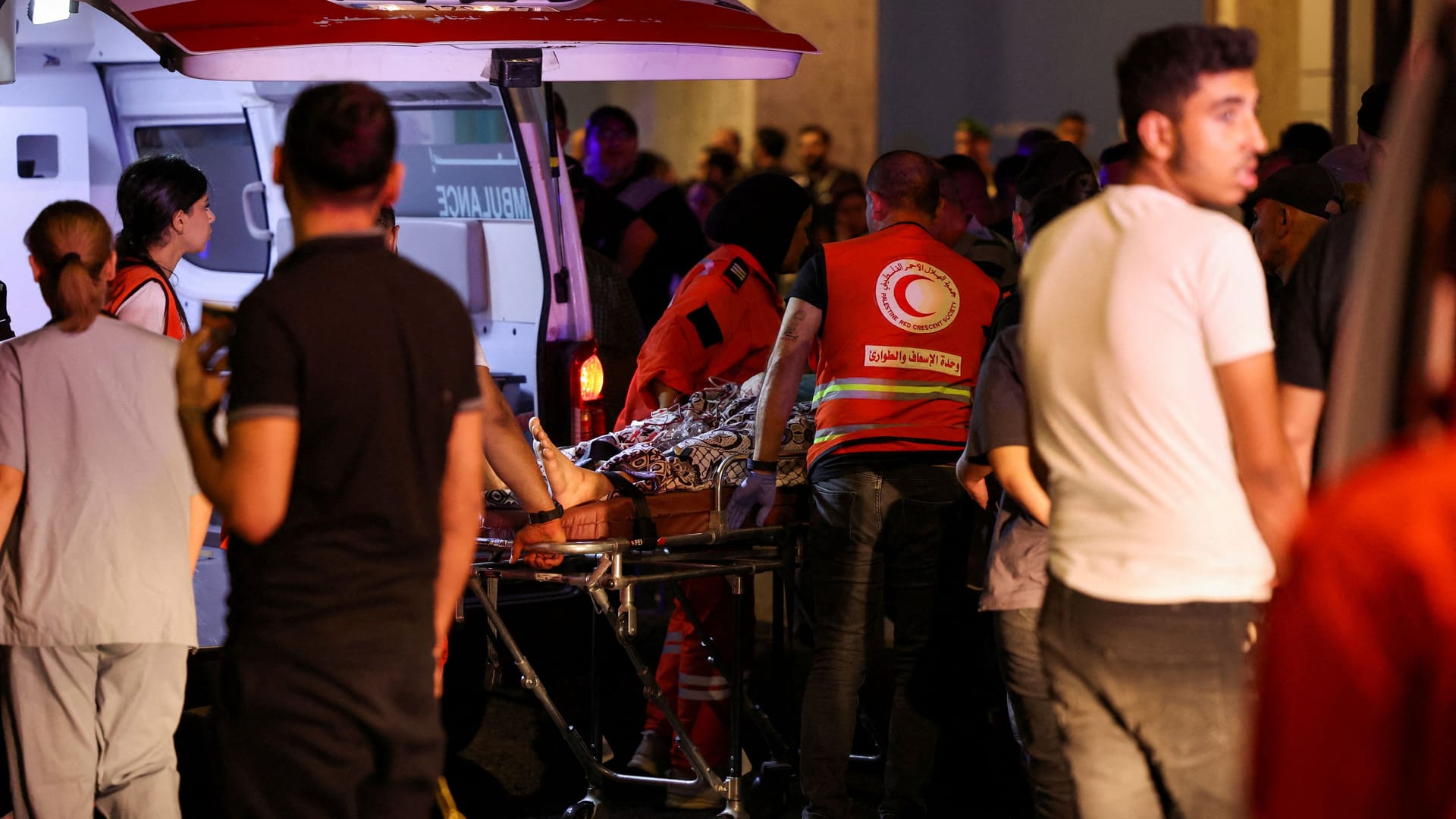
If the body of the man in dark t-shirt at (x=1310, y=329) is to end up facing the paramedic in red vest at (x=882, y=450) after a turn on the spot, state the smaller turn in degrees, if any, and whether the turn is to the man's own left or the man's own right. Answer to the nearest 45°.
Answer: approximately 45° to the man's own left

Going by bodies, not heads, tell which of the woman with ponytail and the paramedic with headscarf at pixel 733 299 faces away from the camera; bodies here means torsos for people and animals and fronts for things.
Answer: the woman with ponytail

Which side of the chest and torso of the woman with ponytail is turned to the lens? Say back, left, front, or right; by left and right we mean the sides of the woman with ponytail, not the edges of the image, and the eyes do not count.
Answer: back

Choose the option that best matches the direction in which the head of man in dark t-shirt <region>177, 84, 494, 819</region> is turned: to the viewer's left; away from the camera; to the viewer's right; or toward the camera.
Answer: away from the camera

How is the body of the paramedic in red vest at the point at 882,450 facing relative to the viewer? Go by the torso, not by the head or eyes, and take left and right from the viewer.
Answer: facing away from the viewer

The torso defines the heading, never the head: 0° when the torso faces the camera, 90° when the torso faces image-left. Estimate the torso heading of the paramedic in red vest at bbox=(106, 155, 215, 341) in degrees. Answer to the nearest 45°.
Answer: approximately 270°

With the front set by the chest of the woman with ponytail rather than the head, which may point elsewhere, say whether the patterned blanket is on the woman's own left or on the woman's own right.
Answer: on the woman's own right
